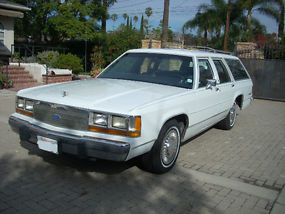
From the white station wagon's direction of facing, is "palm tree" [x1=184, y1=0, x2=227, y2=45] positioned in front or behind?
behind

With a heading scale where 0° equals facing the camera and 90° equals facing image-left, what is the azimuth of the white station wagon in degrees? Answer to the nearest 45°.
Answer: approximately 45°

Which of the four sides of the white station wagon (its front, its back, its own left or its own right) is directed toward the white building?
right

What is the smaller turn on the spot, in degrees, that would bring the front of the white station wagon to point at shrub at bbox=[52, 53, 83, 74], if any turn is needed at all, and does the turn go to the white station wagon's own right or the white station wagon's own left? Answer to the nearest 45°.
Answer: approximately 135° to the white station wagon's own right

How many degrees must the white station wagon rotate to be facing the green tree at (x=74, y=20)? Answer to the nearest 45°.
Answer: approximately 135° to its right

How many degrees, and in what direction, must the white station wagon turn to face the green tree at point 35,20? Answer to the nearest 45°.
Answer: approximately 135° to its right

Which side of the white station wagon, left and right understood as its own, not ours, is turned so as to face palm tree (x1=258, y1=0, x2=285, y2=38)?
back

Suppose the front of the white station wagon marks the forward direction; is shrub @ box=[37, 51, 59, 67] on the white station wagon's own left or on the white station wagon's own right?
on the white station wagon's own right
